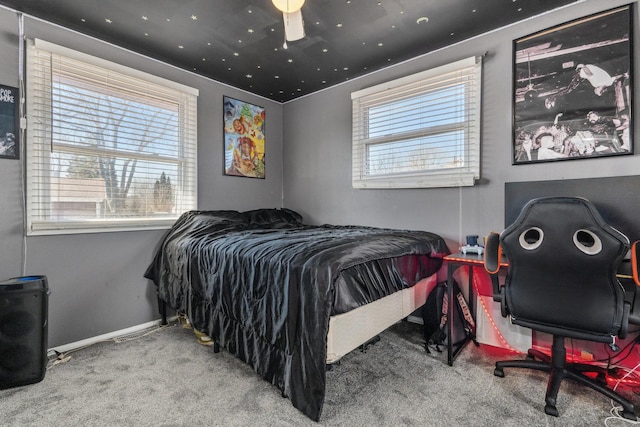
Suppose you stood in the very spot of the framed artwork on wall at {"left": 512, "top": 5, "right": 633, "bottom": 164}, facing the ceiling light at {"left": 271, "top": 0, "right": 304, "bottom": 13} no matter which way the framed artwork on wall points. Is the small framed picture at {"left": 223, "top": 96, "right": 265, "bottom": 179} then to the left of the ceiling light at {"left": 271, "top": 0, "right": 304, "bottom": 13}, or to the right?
right

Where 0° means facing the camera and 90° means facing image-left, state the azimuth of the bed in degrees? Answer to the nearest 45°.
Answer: approximately 315°

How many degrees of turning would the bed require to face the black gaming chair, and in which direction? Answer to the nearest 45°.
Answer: approximately 45° to its left

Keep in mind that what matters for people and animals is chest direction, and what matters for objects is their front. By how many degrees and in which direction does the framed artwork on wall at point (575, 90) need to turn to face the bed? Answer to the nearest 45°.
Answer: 0° — it already faces it

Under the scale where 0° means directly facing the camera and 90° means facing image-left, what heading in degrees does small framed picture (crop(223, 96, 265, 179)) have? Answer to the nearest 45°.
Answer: approximately 315°
